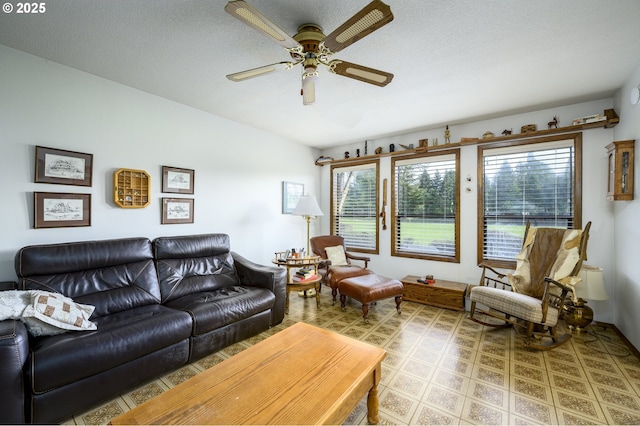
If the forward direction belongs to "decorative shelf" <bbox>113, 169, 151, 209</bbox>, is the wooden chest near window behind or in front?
in front

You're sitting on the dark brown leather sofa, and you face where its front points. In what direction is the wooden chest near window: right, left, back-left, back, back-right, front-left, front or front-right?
front-left

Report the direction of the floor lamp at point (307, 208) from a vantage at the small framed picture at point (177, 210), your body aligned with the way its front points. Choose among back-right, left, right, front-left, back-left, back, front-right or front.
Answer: front-left

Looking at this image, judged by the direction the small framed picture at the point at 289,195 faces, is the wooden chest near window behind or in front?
in front

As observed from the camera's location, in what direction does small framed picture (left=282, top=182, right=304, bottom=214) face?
facing the viewer and to the right of the viewer

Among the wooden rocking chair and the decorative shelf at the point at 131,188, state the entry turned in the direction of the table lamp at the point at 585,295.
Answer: the decorative shelf

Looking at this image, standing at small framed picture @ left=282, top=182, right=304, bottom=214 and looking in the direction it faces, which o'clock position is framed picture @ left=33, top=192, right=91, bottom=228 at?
The framed picture is roughly at 3 o'clock from the small framed picture.

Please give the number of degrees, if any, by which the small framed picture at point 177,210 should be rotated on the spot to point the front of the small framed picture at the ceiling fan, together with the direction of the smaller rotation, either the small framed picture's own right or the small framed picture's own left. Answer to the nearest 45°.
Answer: approximately 45° to the small framed picture's own right

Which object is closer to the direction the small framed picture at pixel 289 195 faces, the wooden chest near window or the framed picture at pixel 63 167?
the wooden chest near window

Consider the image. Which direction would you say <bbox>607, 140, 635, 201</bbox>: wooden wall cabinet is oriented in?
to the viewer's left

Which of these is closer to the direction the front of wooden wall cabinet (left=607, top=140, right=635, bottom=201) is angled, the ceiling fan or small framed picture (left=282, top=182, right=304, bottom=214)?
the small framed picture

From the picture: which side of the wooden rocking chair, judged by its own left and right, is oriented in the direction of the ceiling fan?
front

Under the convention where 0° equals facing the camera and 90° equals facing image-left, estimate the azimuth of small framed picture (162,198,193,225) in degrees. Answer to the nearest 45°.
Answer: approximately 315°

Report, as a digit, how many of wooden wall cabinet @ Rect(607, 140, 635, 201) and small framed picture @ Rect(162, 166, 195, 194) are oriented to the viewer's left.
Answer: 1
